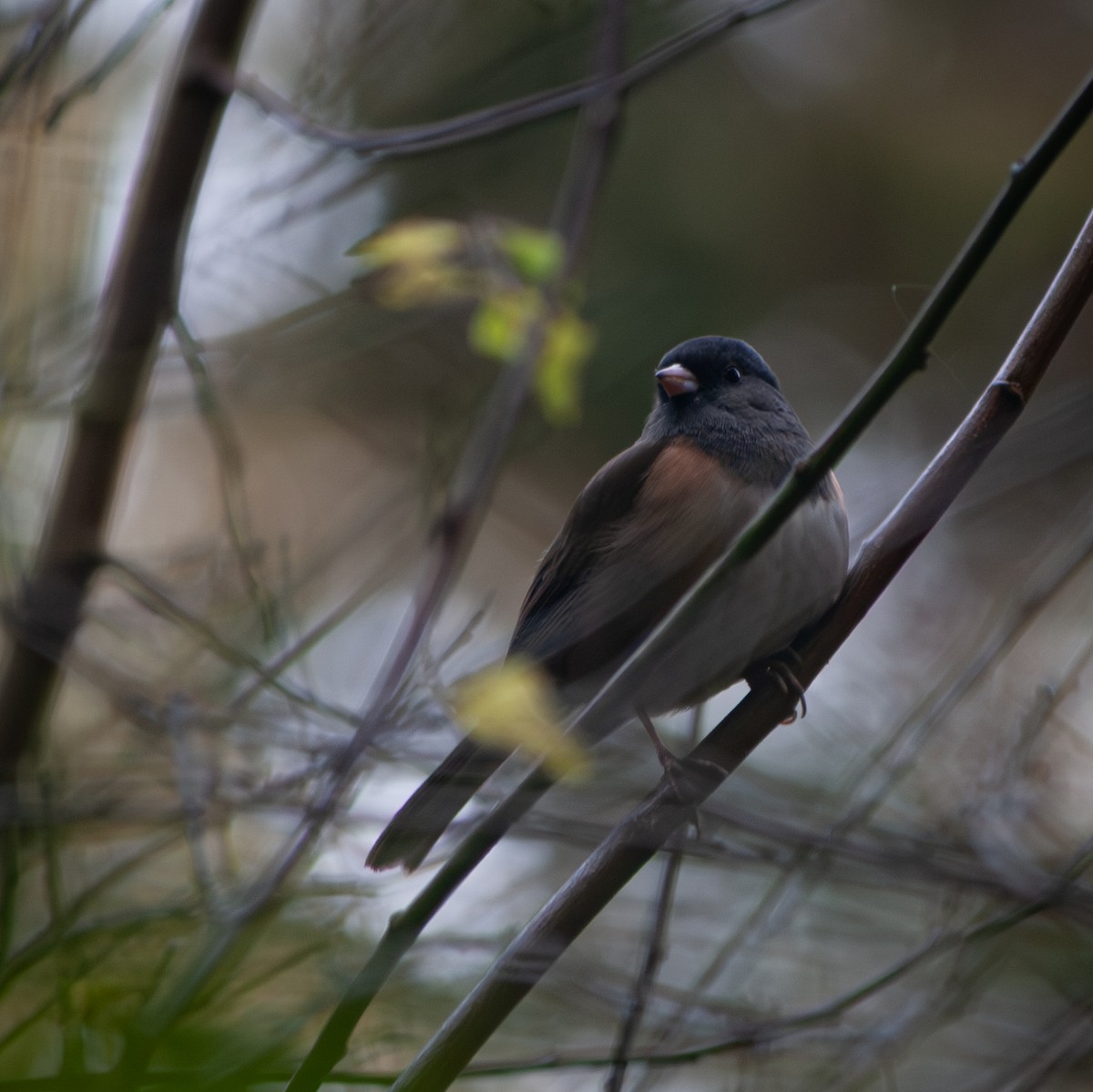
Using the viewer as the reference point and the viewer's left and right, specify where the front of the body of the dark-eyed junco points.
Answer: facing the viewer and to the right of the viewer
